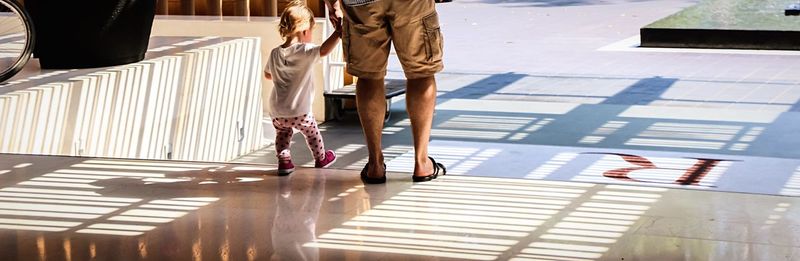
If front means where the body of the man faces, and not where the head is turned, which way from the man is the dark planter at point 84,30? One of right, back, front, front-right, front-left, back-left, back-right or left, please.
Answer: front-left

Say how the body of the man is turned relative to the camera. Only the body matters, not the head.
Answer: away from the camera
